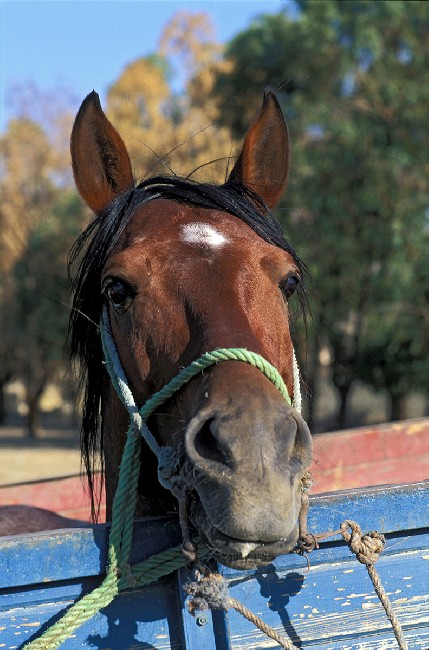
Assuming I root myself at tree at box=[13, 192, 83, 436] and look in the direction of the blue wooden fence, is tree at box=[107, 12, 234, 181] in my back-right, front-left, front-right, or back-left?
back-left
